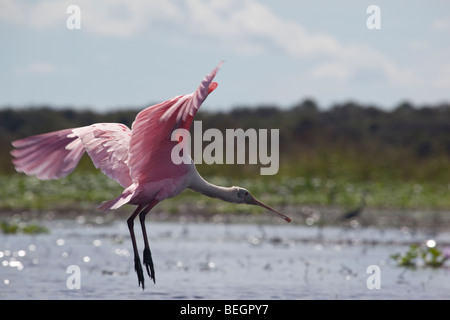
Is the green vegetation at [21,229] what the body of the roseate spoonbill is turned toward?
no

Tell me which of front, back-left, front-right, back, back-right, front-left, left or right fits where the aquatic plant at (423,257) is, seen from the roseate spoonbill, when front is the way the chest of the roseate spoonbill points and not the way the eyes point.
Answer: front-left

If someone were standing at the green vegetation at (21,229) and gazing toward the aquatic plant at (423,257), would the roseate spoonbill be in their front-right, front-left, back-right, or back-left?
front-right

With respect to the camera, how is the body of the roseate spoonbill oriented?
to the viewer's right

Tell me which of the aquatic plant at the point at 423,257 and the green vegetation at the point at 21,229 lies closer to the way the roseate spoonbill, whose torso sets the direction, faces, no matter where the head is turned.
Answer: the aquatic plant
